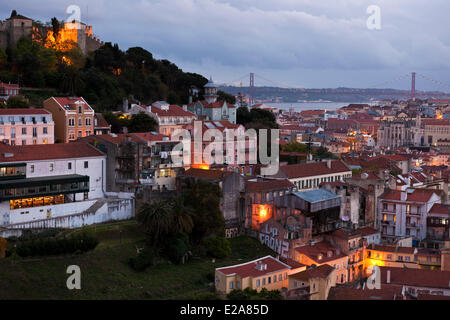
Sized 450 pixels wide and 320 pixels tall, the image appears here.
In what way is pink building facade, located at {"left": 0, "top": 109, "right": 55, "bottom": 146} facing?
toward the camera

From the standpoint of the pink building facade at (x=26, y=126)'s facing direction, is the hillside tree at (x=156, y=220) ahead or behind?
ahead

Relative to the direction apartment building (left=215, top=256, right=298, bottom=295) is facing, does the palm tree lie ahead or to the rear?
to the rear

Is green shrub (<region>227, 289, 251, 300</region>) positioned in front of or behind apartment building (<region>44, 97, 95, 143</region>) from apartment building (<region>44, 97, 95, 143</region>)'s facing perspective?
in front

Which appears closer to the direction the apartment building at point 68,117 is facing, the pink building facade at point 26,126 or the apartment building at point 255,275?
the apartment building

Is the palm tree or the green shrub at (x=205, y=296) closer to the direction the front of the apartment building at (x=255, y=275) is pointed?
the green shrub

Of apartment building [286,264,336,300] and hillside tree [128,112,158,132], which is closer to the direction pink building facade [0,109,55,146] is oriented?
the apartment building

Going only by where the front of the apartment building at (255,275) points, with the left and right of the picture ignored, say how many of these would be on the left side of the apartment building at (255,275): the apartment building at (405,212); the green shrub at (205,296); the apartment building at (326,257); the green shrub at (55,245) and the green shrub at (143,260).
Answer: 2

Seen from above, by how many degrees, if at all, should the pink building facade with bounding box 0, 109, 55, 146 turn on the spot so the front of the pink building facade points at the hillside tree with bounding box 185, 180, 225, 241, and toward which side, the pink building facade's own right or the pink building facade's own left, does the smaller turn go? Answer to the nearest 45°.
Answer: approximately 45° to the pink building facade's own left

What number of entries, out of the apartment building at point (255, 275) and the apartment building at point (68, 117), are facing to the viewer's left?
0

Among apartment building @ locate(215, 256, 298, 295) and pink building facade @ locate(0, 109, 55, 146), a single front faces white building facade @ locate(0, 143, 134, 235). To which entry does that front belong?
the pink building facade

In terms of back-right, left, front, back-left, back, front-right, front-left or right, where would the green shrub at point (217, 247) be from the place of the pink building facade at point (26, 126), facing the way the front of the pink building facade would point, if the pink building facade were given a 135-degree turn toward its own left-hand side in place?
right

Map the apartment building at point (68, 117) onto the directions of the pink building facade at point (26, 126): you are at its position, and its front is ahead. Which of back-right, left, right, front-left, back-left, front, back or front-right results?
back-left

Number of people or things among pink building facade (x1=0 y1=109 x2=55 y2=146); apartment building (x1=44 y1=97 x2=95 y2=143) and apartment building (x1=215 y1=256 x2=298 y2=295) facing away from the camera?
0

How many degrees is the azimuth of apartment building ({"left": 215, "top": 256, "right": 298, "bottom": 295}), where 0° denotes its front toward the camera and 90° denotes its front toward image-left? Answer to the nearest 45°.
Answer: approximately 315°
